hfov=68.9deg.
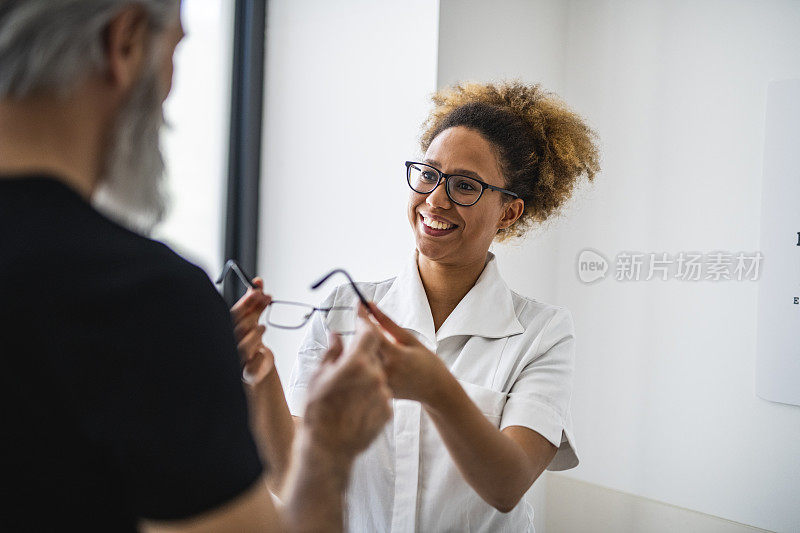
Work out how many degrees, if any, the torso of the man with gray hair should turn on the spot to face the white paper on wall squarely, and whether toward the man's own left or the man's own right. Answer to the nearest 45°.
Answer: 0° — they already face it

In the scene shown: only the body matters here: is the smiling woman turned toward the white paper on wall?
no

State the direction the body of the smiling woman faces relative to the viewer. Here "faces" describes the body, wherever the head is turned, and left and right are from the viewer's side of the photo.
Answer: facing the viewer and to the left of the viewer

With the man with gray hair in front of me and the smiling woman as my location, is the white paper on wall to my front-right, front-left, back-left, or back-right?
back-left

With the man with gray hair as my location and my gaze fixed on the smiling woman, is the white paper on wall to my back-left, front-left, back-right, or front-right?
front-right

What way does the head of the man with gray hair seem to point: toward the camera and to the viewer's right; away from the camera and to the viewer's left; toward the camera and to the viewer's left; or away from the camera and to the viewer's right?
away from the camera and to the viewer's right

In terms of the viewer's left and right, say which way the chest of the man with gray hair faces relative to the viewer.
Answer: facing away from the viewer and to the right of the viewer

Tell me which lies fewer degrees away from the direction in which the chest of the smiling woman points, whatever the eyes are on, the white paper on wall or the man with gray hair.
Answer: the man with gray hair

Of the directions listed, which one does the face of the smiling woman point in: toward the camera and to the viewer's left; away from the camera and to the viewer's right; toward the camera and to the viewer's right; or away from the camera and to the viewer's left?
toward the camera and to the viewer's left

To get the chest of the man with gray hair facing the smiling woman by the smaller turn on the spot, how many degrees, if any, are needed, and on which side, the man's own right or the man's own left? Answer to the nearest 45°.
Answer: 0° — they already face them

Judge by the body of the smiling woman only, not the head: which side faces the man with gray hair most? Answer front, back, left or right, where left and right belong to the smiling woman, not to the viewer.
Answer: front

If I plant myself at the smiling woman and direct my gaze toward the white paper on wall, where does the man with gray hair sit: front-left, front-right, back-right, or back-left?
back-right

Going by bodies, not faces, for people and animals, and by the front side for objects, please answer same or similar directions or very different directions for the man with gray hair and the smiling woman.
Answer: very different directions
